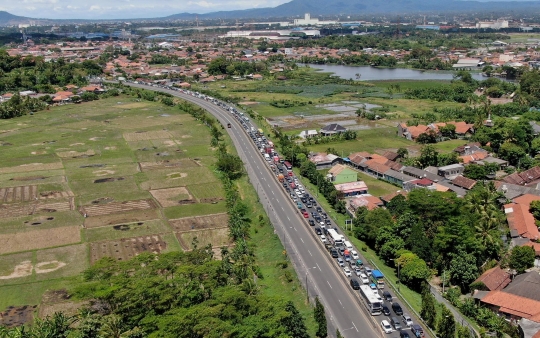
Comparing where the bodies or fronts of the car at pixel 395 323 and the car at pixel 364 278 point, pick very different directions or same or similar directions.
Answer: same or similar directions

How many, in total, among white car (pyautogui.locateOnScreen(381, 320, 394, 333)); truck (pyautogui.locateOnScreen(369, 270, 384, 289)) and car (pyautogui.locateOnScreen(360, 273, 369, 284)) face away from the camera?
0

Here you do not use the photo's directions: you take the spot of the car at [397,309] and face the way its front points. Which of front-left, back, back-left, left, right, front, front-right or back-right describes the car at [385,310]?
right

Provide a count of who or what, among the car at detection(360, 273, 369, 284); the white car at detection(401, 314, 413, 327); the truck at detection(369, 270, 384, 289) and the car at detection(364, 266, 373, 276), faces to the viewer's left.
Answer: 0

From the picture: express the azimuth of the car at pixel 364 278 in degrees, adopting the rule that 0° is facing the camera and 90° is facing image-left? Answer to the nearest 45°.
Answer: approximately 315°

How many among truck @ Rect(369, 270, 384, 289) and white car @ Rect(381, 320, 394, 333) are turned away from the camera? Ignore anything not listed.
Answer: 0

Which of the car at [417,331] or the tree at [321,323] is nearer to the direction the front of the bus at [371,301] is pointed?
the car

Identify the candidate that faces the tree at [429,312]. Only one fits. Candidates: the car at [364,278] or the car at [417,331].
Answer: the car at [364,278]

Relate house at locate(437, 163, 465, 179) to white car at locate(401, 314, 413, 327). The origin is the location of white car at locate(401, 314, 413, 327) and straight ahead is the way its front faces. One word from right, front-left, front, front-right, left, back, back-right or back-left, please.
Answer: back-left

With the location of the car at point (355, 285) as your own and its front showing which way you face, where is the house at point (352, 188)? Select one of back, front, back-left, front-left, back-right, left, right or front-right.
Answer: back-left

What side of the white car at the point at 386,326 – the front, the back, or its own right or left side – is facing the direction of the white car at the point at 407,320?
left

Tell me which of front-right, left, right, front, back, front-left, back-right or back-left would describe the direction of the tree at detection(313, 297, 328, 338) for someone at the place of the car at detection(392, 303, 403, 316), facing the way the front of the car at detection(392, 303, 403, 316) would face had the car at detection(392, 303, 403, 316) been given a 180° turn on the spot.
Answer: left

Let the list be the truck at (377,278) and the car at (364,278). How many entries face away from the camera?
0

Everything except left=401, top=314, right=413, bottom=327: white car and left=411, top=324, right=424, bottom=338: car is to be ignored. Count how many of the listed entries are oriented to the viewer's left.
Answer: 0

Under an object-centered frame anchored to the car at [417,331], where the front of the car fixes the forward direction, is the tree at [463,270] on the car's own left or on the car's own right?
on the car's own left

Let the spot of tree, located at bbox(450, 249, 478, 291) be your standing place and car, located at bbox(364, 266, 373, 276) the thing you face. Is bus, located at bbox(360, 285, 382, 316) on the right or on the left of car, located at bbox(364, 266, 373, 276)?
left

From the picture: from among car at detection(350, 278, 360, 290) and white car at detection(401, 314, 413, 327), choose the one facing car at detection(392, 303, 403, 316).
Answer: car at detection(350, 278, 360, 290)

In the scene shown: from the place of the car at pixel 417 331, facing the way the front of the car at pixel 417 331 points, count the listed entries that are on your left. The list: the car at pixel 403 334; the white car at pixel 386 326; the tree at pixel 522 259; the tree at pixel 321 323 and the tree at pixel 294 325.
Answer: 1

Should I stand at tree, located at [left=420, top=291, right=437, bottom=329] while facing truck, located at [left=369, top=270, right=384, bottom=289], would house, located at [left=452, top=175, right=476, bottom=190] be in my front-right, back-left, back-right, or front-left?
front-right
